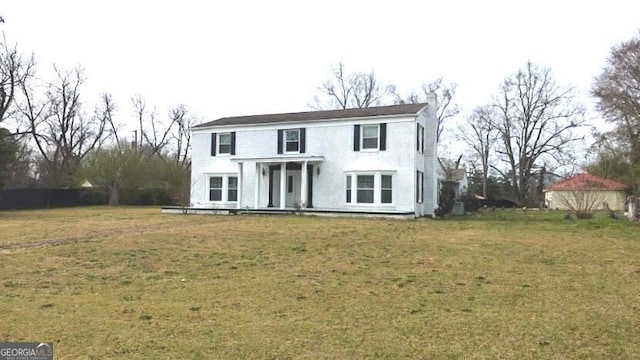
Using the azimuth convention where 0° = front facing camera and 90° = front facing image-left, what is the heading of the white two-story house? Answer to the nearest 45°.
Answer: approximately 0°

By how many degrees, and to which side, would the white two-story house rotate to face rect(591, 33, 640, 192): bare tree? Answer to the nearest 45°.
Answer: approximately 90° to its left

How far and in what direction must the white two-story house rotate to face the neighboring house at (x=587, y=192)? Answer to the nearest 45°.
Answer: approximately 90° to its left
